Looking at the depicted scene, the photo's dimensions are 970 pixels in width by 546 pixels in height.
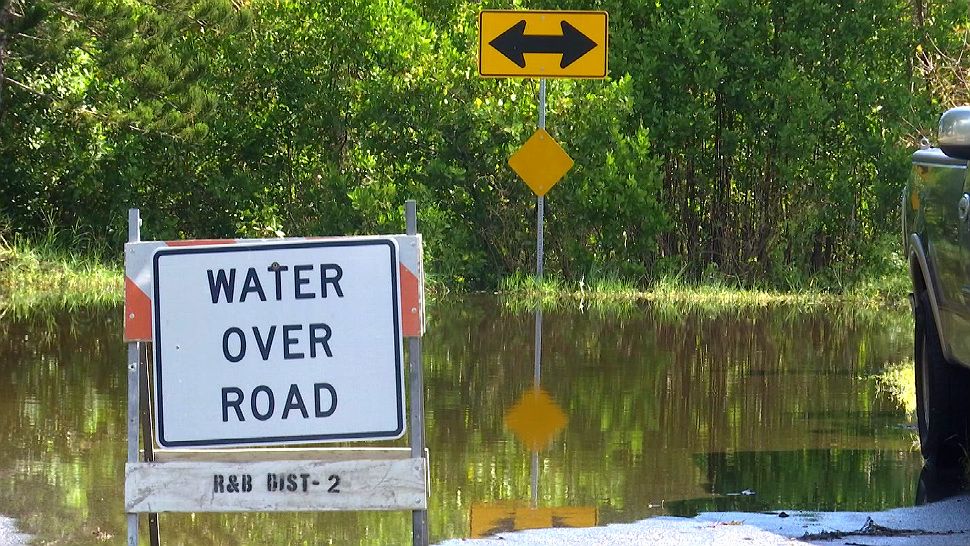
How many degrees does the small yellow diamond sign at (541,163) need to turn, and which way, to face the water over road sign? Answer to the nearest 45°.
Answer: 0° — it already faces it

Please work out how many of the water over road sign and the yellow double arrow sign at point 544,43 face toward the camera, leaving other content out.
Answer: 2

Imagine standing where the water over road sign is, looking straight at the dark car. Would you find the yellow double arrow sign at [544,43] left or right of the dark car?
left

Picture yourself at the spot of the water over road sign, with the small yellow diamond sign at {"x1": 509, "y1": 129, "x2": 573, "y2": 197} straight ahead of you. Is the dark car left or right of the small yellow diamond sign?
right

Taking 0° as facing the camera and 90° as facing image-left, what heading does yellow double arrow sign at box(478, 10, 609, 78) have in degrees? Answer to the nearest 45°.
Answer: approximately 0°

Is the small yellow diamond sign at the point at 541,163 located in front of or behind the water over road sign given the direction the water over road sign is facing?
behind

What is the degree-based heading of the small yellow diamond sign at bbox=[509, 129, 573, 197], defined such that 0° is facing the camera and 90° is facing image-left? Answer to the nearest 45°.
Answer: approximately 0°
